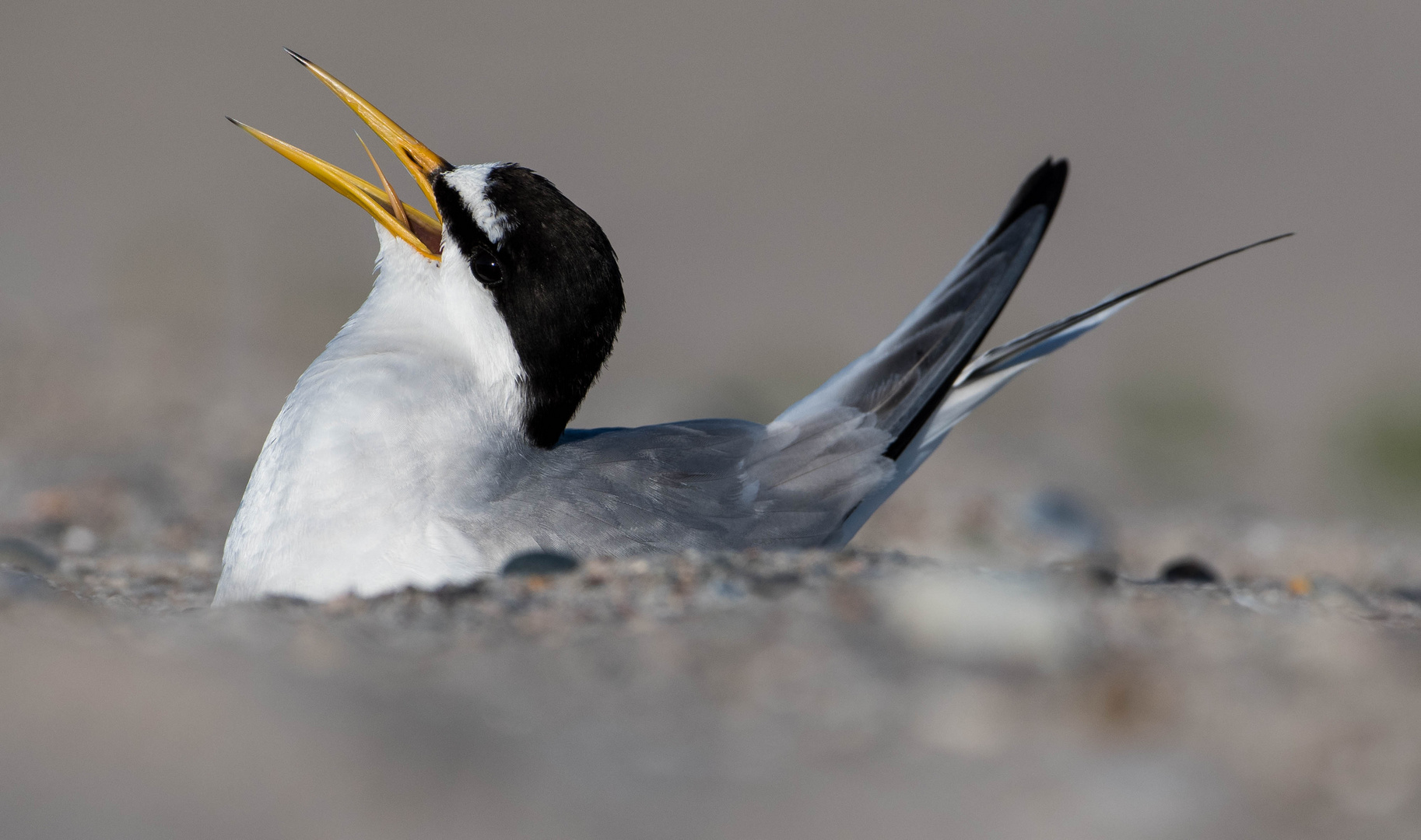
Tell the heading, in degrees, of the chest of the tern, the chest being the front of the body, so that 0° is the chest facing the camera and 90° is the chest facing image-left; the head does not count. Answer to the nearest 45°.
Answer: approximately 90°

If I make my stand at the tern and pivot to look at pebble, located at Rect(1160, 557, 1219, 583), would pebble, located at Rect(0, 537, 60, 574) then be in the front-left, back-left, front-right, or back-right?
back-left

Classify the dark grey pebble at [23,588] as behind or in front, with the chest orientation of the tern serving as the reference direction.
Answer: in front

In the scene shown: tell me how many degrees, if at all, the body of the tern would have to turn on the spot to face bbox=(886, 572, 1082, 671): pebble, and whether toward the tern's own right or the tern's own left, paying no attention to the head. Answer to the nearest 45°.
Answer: approximately 135° to the tern's own left

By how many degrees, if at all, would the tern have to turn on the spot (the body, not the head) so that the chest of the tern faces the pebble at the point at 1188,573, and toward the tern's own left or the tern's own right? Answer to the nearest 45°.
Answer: approximately 180°
